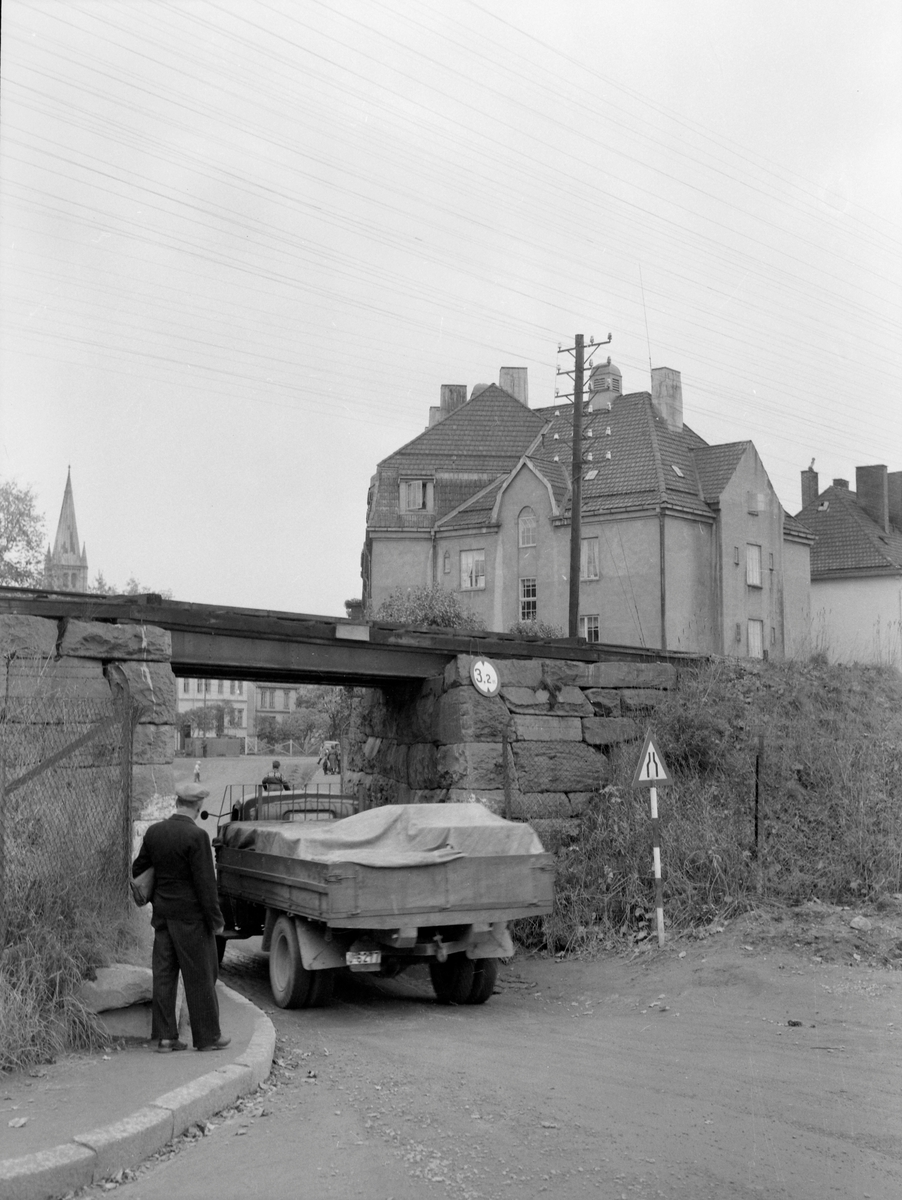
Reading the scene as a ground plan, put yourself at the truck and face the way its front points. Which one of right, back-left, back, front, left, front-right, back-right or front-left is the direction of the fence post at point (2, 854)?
left

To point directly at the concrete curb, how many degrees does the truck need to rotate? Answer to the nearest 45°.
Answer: approximately 135° to its left

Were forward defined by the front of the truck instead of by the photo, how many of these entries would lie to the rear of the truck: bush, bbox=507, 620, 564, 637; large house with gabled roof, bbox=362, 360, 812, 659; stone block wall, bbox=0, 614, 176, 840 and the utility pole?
0

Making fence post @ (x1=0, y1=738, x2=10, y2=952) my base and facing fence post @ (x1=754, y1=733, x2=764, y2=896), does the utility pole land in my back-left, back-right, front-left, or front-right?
front-left

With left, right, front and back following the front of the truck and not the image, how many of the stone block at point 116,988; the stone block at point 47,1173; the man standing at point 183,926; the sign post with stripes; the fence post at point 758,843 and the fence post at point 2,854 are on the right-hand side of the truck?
2

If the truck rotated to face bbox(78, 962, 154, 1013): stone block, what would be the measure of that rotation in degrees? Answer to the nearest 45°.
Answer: approximately 90° to its left

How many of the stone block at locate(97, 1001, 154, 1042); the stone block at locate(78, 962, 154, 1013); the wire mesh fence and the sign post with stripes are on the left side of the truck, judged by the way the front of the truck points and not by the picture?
3

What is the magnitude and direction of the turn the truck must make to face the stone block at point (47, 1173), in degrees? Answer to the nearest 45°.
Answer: approximately 135° to its left

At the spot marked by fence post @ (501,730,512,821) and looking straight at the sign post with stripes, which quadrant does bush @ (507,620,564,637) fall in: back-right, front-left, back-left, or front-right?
back-left

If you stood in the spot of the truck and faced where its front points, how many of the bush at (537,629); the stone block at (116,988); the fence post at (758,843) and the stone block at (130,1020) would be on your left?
2

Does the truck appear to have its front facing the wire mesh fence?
no

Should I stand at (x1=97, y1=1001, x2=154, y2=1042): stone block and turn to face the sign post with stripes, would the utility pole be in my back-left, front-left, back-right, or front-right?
front-left

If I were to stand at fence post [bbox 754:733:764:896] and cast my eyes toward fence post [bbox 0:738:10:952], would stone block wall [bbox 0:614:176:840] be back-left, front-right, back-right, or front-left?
front-right

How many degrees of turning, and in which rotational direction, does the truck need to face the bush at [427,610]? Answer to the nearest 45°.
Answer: approximately 45° to its right

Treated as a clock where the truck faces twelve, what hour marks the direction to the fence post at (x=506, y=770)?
The fence post is roughly at 2 o'clock from the truck.

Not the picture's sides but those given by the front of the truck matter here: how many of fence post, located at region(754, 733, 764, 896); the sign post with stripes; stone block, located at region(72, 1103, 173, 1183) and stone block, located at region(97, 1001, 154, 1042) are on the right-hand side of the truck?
2

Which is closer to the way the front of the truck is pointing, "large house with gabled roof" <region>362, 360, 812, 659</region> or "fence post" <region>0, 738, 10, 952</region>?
the large house with gabled roof

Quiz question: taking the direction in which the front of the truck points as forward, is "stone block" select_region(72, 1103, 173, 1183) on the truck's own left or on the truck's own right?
on the truck's own left

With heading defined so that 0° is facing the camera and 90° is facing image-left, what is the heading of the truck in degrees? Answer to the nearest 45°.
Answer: approximately 135°
